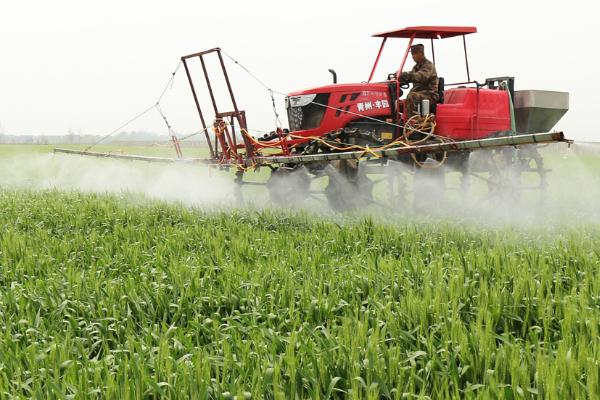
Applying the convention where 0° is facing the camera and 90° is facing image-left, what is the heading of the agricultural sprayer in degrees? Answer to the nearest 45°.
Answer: approximately 45°

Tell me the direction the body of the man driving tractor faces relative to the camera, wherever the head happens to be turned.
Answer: to the viewer's left
